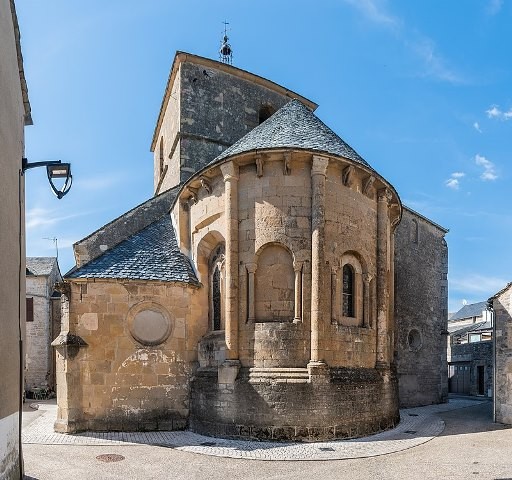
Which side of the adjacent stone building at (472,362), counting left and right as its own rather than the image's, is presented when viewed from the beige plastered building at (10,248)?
front

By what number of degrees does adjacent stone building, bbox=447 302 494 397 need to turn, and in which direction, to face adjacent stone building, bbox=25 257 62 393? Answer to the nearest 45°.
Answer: approximately 45° to its right

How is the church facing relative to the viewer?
away from the camera

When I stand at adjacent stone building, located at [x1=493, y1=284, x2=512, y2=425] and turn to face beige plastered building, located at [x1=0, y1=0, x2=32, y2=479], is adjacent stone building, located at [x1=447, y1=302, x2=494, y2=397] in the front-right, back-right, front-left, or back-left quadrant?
back-right

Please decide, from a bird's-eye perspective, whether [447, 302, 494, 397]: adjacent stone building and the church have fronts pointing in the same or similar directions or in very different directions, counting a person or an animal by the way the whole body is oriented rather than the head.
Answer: very different directions

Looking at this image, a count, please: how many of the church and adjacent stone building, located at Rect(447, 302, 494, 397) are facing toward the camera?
1

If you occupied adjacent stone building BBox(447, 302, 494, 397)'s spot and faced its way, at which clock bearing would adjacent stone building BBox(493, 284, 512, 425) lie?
adjacent stone building BBox(493, 284, 512, 425) is roughly at 12 o'clock from adjacent stone building BBox(447, 302, 494, 397).

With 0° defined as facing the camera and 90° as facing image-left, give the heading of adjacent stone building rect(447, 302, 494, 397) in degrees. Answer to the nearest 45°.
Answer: approximately 0°
